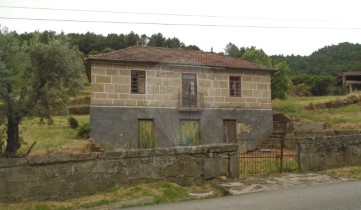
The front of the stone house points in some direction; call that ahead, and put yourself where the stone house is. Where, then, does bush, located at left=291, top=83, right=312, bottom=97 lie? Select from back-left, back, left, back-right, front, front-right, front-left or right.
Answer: back-left

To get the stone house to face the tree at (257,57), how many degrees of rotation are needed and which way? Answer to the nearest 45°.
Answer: approximately 135° to its left

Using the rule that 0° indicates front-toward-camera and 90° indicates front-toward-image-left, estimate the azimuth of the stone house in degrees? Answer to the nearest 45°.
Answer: approximately 0°

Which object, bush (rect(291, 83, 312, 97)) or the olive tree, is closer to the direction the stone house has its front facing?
the olive tree

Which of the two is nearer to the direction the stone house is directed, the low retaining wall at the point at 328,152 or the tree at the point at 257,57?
the low retaining wall

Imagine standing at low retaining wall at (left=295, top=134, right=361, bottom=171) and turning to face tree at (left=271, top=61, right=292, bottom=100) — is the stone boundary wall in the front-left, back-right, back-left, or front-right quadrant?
back-left

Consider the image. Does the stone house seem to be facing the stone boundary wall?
yes

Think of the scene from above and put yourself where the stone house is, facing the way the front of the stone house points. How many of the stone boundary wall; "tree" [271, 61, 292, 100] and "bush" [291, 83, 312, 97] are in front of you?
1

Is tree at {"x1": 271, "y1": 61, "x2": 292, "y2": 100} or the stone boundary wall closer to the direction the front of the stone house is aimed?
the stone boundary wall

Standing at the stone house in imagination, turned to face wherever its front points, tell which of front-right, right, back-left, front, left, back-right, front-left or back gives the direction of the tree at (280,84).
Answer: back-left
